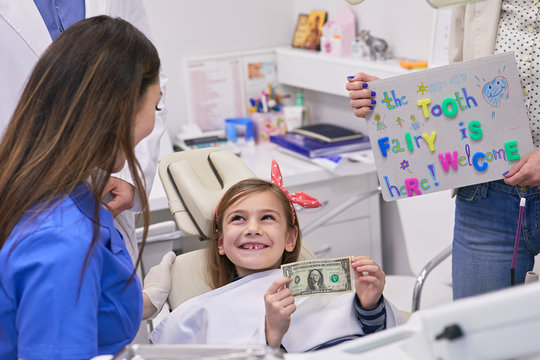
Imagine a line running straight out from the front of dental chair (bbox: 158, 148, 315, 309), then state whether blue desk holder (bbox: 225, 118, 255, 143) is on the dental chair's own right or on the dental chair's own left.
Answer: on the dental chair's own left

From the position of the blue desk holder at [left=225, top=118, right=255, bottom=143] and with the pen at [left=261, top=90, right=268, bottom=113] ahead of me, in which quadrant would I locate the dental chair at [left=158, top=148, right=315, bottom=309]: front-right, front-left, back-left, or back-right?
back-right

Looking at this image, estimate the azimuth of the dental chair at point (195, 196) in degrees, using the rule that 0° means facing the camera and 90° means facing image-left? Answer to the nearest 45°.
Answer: approximately 315°

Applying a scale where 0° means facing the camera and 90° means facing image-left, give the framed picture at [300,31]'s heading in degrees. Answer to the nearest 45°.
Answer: approximately 45°

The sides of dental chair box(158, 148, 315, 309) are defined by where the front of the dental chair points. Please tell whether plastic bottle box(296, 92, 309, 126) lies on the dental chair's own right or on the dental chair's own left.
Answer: on the dental chair's own left

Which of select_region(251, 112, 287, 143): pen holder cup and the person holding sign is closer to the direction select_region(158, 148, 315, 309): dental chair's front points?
the person holding sign

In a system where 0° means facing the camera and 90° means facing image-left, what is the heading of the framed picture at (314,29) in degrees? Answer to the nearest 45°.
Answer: approximately 45°

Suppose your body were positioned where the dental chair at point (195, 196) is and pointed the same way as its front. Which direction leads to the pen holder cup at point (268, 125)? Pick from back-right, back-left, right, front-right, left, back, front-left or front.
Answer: back-left
